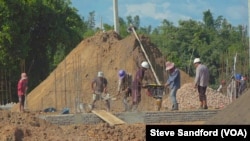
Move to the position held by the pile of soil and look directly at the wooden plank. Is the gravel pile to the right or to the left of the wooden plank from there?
left

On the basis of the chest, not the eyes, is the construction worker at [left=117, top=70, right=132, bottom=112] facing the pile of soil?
no
